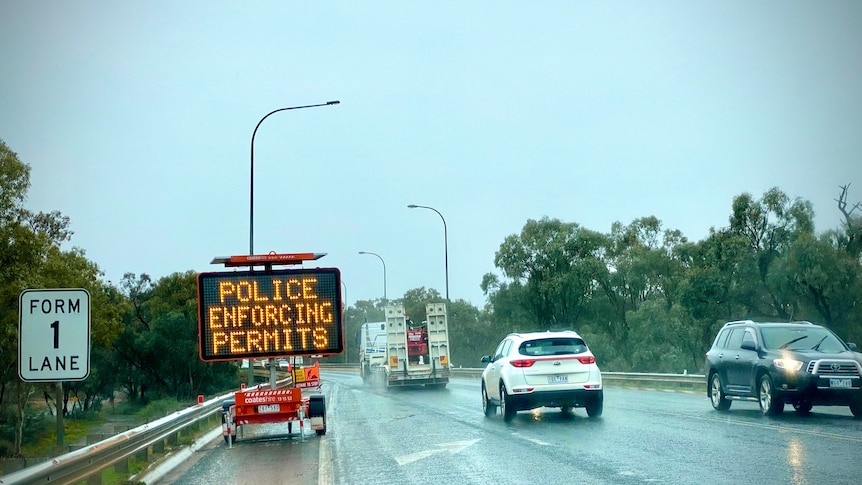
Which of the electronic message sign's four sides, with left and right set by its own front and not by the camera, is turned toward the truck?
back

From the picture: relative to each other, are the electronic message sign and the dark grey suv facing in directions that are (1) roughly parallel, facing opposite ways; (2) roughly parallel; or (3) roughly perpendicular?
roughly parallel

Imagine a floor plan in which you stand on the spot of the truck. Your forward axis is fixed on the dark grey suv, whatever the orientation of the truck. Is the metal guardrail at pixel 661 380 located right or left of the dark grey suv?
left

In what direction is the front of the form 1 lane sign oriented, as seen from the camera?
facing the viewer

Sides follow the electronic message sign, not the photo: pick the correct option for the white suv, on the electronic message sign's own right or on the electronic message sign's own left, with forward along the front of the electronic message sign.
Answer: on the electronic message sign's own left

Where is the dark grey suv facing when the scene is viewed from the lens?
facing the viewer and to the right of the viewer

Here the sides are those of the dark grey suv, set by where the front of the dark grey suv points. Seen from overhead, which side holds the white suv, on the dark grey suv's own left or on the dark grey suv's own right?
on the dark grey suv's own right

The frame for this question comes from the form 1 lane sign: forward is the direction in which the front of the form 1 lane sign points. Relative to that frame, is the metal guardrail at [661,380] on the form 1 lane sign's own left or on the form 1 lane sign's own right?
on the form 1 lane sign's own left

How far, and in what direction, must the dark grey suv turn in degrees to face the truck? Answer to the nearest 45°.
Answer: approximately 180°

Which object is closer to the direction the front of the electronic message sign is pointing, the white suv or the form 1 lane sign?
the form 1 lane sign

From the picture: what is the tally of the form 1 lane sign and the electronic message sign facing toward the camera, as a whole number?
2

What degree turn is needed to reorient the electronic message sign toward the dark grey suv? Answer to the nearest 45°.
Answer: approximately 90° to its left
